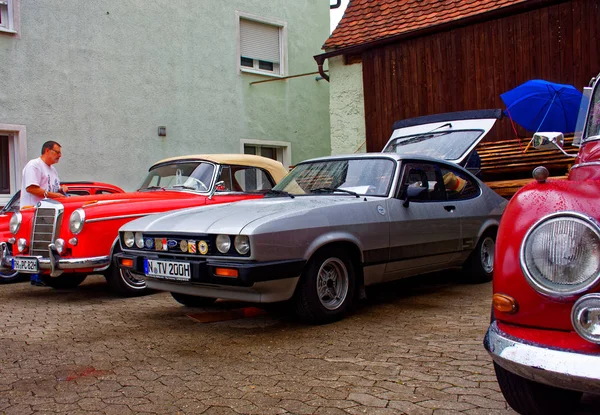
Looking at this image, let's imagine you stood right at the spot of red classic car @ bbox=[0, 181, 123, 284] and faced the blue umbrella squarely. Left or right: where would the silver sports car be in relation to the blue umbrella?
right

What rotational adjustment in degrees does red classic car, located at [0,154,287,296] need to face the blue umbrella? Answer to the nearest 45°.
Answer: approximately 135° to its left

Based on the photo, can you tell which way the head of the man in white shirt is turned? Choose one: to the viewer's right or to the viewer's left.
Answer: to the viewer's right

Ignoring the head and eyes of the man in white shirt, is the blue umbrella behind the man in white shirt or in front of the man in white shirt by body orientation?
in front

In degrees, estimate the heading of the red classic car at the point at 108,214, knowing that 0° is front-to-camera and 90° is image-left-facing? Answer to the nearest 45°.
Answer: approximately 45°

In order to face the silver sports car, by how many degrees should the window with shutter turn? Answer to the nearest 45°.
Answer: approximately 45° to its right

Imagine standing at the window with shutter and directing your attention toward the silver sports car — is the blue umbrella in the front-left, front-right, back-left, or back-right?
front-left

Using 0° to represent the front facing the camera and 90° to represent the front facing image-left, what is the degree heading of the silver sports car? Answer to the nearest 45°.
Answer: approximately 45°

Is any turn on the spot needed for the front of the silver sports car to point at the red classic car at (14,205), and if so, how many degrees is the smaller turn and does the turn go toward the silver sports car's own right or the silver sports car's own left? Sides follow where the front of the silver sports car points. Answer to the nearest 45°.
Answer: approximately 90° to the silver sports car's own right

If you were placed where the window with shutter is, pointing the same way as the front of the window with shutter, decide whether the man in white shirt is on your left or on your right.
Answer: on your right

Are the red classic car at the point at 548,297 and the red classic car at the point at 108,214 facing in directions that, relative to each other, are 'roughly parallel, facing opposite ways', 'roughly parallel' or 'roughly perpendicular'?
roughly parallel

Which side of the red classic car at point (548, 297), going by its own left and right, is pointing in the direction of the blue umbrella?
back

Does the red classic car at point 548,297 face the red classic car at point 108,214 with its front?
no

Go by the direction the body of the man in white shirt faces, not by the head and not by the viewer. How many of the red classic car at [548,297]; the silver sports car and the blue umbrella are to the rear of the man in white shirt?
0

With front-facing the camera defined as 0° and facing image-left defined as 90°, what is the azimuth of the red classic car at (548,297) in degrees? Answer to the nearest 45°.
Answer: approximately 0°

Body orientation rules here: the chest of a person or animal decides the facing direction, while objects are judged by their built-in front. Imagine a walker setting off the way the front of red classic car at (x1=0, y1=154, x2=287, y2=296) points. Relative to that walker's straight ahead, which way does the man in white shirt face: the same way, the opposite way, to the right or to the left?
to the left

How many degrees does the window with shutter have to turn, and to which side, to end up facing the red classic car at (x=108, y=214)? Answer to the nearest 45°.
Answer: approximately 45° to its right
